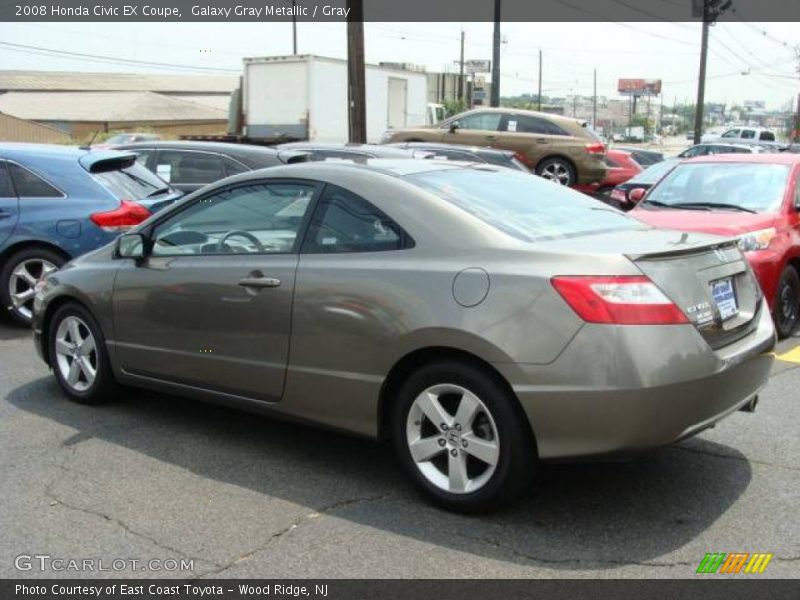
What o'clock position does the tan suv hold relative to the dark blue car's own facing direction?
The tan suv is roughly at 3 o'clock from the dark blue car.

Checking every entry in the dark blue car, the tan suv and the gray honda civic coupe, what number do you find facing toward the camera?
0

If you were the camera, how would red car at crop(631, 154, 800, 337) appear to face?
facing the viewer and to the left of the viewer

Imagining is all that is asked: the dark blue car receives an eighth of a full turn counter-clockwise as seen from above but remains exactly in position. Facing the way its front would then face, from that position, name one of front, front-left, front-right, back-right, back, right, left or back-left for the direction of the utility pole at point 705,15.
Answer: back-right

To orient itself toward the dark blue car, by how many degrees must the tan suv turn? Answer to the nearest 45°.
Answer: approximately 45° to its left

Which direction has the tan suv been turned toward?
to the viewer's left

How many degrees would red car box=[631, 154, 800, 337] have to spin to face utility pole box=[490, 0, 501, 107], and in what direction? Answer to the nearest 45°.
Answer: approximately 135° to its right

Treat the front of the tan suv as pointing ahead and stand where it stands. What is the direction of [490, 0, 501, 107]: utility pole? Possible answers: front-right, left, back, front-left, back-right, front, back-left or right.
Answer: right

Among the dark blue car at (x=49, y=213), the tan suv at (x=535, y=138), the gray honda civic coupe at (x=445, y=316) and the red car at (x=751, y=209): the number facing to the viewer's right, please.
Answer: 0

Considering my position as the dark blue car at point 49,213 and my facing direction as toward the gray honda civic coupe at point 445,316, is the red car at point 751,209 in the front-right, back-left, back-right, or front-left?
front-left

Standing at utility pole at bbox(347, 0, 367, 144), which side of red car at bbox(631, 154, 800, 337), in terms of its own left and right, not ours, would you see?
right

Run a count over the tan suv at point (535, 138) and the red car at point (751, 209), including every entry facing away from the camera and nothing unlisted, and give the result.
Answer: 0

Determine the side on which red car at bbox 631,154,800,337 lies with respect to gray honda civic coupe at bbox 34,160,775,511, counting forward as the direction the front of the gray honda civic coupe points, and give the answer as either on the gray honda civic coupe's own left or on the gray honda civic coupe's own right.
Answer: on the gray honda civic coupe's own right

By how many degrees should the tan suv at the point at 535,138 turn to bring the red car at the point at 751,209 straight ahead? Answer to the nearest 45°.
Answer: approximately 90° to its left

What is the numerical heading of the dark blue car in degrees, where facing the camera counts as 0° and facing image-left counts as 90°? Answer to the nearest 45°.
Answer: approximately 135°

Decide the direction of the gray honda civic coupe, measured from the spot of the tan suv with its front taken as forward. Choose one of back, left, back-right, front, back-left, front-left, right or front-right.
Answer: left

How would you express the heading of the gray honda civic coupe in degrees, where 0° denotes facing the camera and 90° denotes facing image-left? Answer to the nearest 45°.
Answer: approximately 135°
